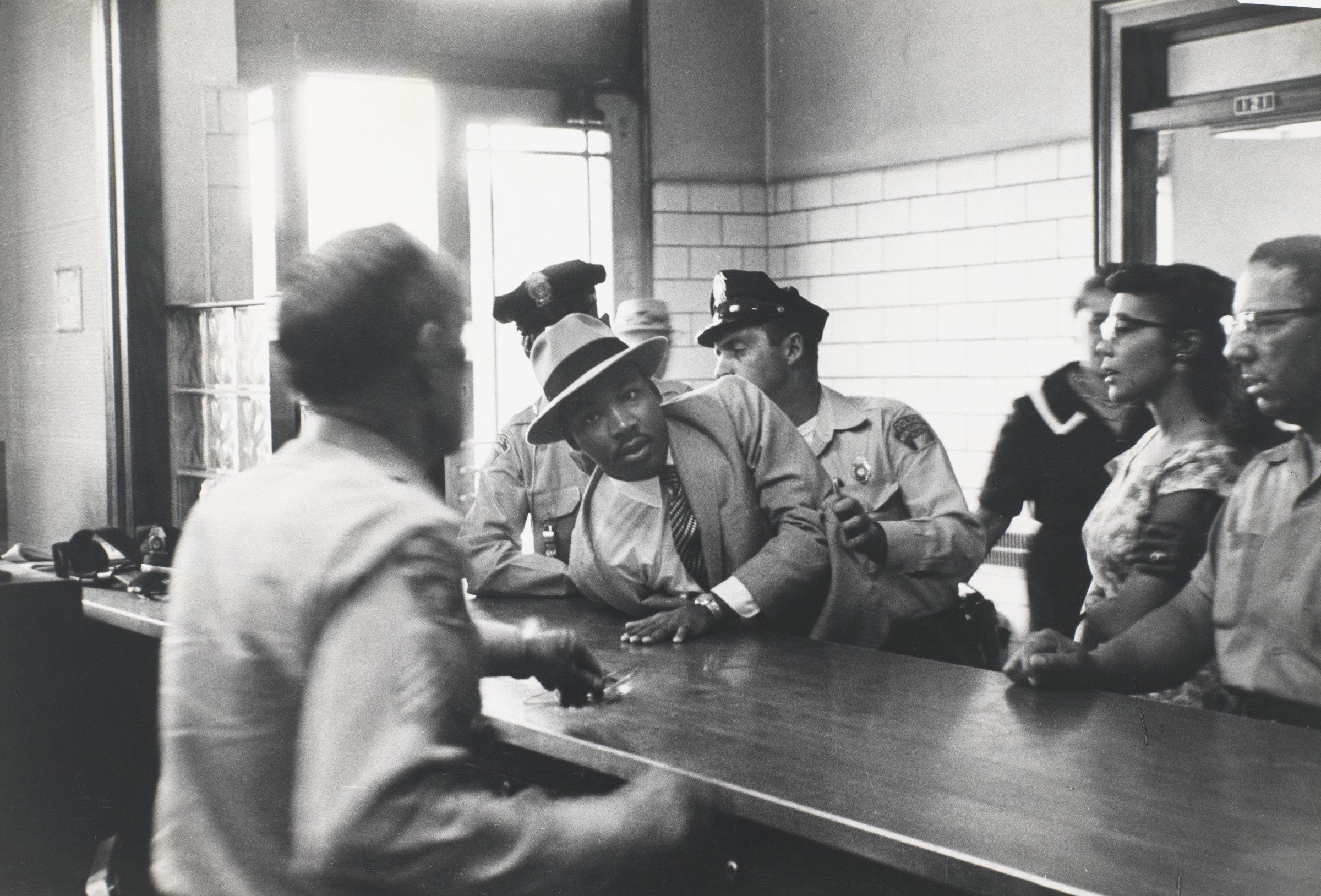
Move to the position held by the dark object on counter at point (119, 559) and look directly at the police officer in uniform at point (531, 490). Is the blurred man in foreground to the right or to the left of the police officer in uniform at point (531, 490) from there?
right

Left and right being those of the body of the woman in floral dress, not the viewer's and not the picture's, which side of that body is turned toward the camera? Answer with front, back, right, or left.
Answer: left

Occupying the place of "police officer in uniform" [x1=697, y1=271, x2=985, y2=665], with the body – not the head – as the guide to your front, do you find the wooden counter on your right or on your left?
on your left

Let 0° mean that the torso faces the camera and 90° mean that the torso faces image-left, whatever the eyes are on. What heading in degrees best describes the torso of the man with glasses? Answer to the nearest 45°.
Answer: approximately 45°

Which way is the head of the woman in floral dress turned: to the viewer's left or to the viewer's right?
to the viewer's left

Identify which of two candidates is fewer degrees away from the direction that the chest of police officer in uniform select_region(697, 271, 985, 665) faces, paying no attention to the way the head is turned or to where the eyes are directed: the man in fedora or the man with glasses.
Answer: the man in fedora

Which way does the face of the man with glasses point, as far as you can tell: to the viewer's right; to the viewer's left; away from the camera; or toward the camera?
to the viewer's left

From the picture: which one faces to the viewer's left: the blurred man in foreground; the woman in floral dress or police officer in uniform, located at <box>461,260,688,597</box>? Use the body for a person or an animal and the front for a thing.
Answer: the woman in floral dress

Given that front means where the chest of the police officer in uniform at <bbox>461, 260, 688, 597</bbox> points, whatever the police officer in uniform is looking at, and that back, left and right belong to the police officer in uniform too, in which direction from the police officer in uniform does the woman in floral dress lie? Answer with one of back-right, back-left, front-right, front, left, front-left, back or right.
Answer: front-left

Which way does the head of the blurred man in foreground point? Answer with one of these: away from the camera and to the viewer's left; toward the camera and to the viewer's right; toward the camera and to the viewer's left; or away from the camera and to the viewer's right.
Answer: away from the camera and to the viewer's right

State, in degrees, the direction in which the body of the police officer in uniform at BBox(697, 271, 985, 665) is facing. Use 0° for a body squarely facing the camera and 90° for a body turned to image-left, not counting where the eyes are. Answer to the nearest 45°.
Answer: approximately 45°
